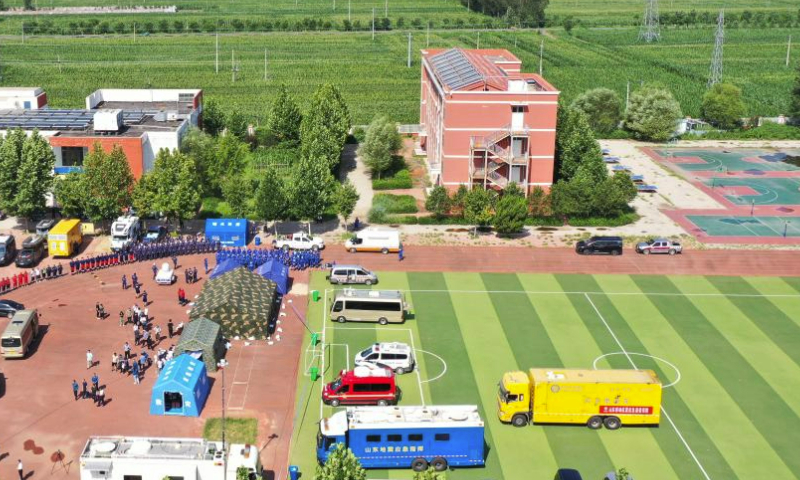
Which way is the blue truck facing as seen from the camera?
to the viewer's left

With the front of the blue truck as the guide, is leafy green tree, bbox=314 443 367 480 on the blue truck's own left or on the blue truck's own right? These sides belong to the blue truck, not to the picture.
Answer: on the blue truck's own left
